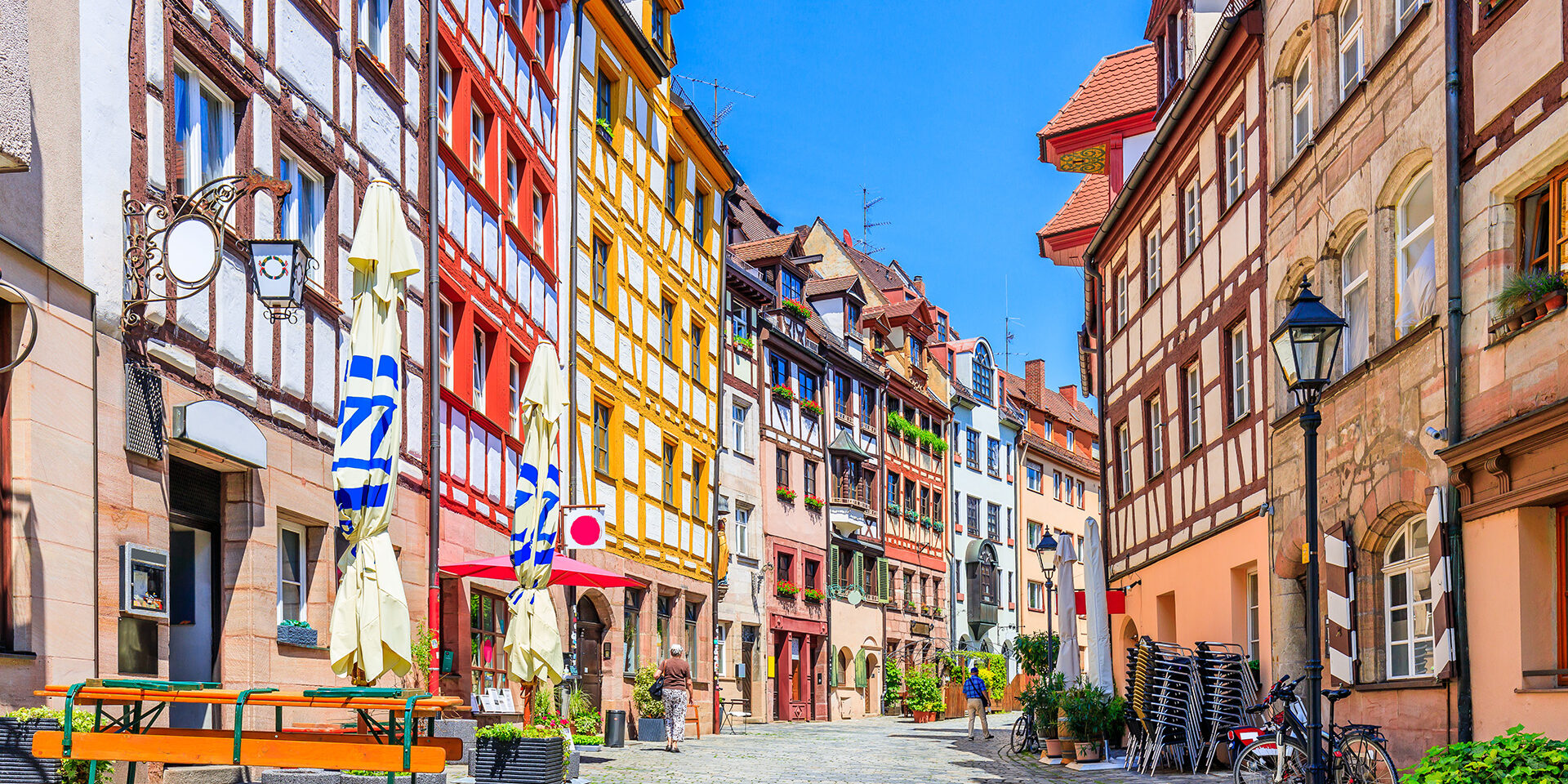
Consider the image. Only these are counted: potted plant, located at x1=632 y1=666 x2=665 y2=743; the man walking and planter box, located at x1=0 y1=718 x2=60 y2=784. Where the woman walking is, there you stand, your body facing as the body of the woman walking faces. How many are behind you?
1
